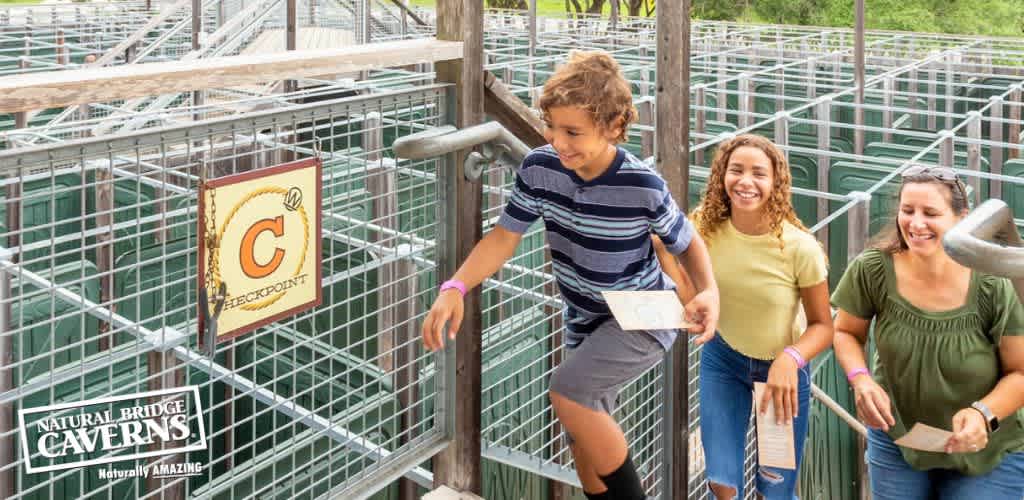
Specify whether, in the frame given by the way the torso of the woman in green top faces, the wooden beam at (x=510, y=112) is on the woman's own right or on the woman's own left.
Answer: on the woman's own right

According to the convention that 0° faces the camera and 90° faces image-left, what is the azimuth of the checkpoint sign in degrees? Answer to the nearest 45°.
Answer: approximately 315°

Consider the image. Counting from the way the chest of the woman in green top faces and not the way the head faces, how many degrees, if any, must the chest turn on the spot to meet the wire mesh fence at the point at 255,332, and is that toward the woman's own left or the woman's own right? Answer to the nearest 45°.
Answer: approximately 90° to the woman's own right

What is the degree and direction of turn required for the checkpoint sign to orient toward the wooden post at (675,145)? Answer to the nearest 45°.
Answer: approximately 90° to its left

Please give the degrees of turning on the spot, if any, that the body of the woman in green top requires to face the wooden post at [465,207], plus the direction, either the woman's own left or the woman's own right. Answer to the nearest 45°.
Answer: approximately 90° to the woman's own right

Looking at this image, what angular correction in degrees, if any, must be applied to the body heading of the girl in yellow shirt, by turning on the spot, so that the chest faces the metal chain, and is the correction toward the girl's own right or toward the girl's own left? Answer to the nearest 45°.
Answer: approximately 45° to the girl's own right

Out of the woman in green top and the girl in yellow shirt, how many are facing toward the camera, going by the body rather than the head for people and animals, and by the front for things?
2

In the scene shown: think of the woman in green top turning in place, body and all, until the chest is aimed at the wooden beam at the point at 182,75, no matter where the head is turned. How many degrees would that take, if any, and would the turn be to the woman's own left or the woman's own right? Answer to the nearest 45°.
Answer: approximately 45° to the woman's own right

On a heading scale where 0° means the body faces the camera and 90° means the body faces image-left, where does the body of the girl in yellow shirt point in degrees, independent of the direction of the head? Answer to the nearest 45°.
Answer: approximately 0°
